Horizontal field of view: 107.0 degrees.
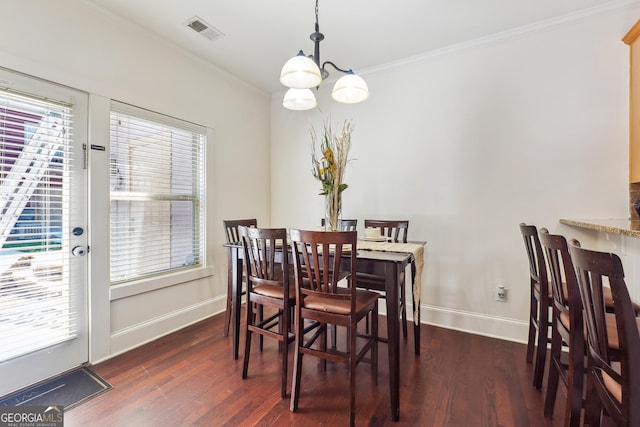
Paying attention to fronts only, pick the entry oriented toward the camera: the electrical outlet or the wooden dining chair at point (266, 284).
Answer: the electrical outlet

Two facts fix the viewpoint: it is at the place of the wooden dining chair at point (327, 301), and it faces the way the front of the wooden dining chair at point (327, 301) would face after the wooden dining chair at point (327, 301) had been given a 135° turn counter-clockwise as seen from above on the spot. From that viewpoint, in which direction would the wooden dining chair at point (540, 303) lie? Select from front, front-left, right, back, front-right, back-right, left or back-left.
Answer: back

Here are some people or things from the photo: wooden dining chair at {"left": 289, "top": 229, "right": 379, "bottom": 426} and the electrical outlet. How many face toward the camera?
1

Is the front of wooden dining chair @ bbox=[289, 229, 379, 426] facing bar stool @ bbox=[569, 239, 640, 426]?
no

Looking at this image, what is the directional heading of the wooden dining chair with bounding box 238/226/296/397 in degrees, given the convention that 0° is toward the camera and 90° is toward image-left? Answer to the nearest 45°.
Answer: approximately 225°

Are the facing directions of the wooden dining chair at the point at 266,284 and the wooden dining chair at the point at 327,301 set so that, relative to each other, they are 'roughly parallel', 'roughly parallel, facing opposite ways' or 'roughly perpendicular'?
roughly parallel

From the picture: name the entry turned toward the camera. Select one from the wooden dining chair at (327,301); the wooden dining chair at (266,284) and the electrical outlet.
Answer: the electrical outlet

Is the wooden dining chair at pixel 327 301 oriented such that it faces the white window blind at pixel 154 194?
no

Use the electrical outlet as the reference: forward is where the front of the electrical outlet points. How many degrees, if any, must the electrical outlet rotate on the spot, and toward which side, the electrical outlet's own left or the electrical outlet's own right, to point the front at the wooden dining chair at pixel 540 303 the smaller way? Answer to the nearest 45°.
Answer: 0° — it already faces it

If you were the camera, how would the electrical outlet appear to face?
facing the viewer

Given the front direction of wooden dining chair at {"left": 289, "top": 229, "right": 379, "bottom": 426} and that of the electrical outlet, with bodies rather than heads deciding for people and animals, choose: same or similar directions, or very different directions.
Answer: very different directions

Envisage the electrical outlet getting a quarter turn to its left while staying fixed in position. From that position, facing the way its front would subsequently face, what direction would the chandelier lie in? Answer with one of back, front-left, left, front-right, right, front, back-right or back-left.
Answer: back-right

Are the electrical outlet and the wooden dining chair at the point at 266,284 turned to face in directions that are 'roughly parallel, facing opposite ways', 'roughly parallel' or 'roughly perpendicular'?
roughly parallel, facing opposite ways

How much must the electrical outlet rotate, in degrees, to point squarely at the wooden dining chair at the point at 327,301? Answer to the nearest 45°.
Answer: approximately 45° to its right

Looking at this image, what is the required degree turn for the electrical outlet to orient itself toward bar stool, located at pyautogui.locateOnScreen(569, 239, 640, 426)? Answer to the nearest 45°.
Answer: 0° — it already faces it

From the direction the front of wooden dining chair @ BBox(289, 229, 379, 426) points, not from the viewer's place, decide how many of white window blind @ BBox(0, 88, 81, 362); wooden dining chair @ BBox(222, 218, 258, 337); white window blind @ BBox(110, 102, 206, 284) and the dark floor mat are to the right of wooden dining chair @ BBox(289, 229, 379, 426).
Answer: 0

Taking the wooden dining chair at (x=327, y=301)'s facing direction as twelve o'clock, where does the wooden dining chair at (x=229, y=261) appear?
the wooden dining chair at (x=229, y=261) is roughly at 9 o'clock from the wooden dining chair at (x=327, y=301).

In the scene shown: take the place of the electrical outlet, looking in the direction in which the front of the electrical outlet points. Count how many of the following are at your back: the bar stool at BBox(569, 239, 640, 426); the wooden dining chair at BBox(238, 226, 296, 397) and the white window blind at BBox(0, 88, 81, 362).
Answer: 0

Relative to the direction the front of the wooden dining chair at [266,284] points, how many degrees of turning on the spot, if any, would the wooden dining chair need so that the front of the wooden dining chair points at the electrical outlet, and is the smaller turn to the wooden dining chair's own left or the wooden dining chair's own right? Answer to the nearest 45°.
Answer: approximately 45° to the wooden dining chair's own right

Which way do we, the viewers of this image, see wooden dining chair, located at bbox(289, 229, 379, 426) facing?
facing away from the viewer and to the right of the viewer

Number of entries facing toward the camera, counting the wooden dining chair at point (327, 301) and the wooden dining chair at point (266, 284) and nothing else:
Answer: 0
